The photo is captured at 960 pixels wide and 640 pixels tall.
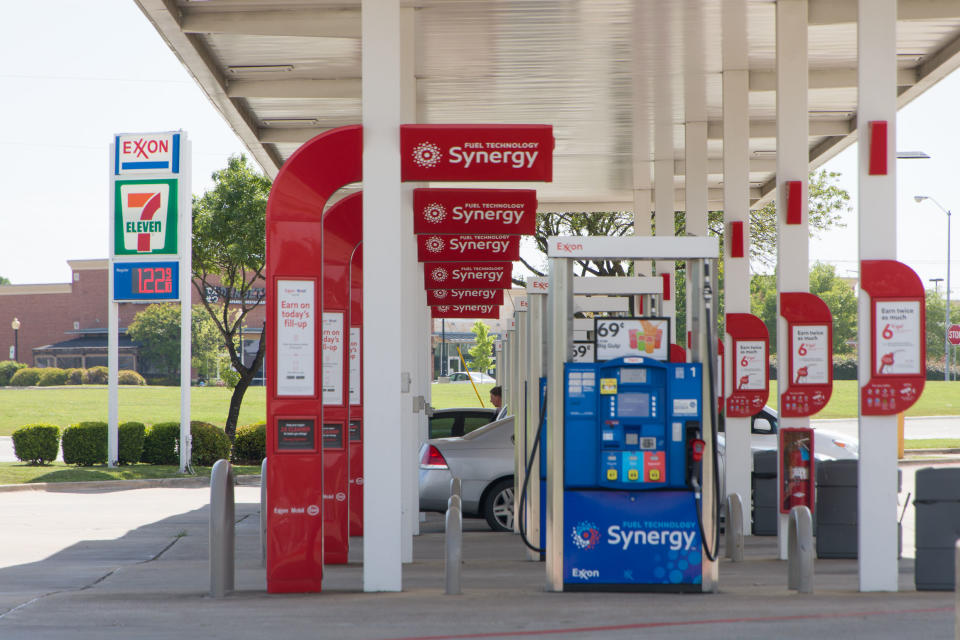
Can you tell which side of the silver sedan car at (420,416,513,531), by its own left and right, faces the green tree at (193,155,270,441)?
left

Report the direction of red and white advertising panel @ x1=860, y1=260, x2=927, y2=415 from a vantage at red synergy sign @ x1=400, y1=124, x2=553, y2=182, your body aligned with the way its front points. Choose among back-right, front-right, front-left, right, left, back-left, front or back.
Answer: left

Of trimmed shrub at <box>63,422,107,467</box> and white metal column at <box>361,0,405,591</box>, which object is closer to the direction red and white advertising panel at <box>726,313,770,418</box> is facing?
the white metal column

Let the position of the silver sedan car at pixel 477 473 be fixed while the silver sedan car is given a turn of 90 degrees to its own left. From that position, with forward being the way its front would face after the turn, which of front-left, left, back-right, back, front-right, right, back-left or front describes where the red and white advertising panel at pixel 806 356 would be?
back-right

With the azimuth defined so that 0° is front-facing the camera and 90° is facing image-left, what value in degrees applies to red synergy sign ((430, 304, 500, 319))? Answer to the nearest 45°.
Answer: approximately 0°

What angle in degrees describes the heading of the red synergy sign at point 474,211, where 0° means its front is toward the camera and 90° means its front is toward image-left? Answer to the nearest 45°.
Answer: approximately 0°

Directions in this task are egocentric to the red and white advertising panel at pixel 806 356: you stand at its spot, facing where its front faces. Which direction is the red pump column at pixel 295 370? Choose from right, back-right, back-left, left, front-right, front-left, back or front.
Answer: front-right
